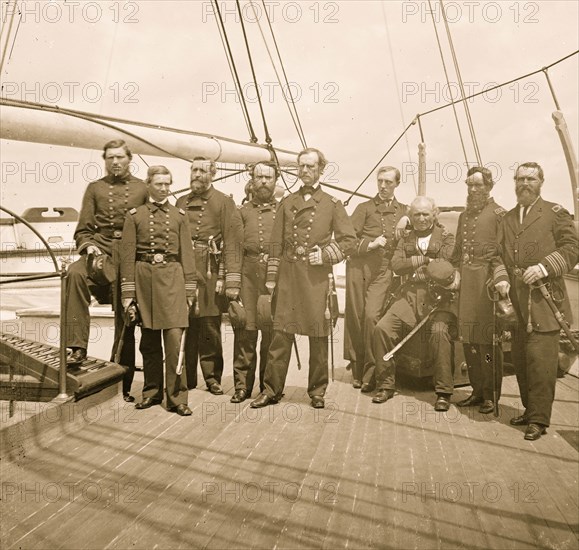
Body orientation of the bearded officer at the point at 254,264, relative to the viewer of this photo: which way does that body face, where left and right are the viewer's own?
facing the viewer

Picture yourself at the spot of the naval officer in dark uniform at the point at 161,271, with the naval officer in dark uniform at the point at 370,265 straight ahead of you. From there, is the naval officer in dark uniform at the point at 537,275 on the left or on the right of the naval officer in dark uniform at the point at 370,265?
right

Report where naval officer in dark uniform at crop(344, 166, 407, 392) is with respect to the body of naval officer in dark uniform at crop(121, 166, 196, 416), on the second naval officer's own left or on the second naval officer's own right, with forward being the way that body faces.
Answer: on the second naval officer's own left

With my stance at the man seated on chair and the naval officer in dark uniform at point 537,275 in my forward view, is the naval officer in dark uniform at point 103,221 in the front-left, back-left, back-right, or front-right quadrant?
back-right

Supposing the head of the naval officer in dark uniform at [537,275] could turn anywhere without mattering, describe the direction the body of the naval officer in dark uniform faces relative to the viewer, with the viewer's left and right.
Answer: facing the viewer and to the left of the viewer

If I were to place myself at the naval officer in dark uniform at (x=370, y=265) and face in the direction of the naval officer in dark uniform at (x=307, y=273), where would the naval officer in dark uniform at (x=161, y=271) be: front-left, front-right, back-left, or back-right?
front-right

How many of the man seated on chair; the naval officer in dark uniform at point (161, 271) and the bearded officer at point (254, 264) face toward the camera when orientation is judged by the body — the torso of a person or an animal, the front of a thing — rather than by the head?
3

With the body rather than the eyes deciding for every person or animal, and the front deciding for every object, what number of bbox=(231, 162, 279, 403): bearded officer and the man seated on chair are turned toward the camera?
2

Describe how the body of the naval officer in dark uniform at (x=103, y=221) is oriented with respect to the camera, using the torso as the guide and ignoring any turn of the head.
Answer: toward the camera

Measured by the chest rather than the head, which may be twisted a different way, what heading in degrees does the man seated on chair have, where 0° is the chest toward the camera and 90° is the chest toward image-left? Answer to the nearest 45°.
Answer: approximately 0°

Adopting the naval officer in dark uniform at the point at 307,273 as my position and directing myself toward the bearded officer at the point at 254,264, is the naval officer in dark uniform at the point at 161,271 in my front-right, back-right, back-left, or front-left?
front-left
